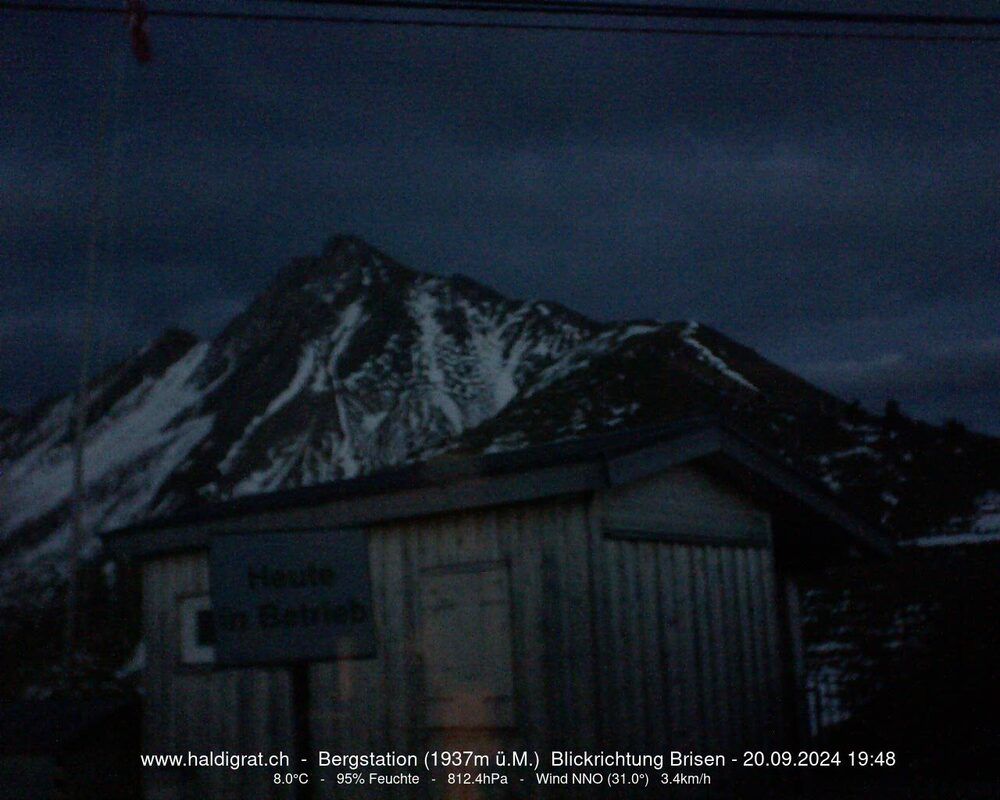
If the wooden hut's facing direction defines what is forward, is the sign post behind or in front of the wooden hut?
in front

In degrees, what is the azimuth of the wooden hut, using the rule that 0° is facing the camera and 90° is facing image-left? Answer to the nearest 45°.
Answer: approximately 45°
